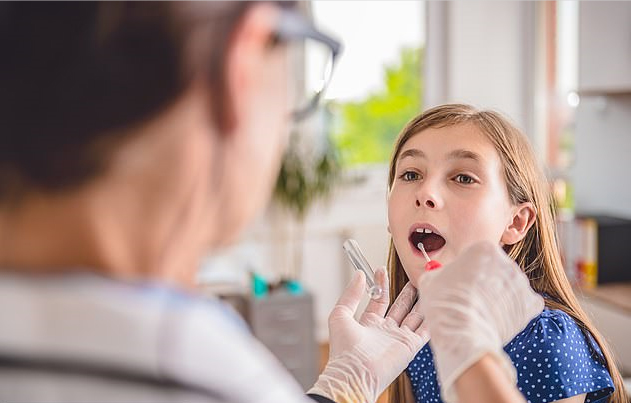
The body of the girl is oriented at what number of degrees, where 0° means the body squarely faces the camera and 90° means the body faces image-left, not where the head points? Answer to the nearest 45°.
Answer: approximately 45°

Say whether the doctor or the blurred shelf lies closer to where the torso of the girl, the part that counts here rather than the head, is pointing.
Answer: the doctor

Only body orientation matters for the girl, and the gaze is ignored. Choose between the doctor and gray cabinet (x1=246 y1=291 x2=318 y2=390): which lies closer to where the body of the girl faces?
the doctor

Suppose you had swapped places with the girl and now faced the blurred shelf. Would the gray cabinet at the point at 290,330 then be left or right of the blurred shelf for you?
left

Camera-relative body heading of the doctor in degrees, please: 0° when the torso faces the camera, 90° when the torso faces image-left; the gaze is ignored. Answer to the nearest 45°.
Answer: approximately 225°

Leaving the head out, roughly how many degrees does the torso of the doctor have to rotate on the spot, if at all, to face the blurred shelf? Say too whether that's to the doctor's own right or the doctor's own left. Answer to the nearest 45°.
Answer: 0° — they already face it

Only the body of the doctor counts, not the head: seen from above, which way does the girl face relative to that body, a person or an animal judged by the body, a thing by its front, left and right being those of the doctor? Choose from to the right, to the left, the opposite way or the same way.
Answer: the opposite way

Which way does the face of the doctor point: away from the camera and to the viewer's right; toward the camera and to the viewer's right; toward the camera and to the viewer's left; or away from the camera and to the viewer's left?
away from the camera and to the viewer's right
